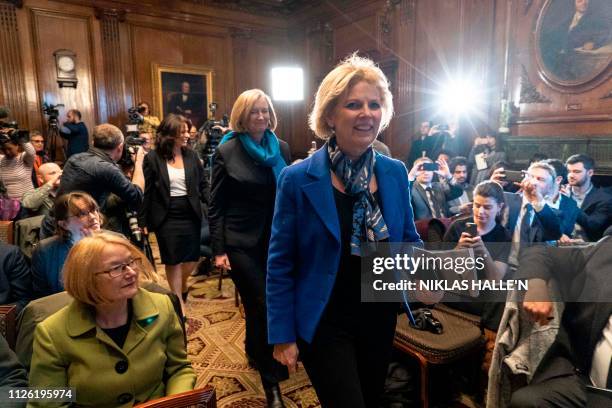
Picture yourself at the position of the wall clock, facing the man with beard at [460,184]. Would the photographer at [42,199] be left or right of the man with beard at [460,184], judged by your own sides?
right

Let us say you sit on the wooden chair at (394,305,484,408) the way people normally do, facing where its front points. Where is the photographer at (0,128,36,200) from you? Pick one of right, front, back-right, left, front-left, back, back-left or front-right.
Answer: front-right

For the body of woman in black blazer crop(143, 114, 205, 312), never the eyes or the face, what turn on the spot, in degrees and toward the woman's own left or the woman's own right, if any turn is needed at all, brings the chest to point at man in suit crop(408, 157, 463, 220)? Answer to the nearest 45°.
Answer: approximately 90° to the woman's own left

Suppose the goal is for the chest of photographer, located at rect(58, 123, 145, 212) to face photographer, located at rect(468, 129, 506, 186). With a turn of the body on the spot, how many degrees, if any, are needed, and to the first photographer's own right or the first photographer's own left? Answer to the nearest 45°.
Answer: approximately 45° to the first photographer's own right

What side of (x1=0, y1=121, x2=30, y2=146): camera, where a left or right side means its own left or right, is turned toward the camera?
right

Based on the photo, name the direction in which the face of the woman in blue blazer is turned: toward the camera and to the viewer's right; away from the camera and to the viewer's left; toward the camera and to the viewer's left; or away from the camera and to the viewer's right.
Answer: toward the camera and to the viewer's right

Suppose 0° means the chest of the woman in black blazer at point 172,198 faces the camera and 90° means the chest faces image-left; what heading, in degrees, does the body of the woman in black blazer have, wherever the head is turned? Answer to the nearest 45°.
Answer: approximately 0°

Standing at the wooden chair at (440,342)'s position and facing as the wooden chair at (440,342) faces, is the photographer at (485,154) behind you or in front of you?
behind

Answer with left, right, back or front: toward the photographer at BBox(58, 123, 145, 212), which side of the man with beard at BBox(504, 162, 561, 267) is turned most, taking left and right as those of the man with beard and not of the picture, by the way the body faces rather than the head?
front

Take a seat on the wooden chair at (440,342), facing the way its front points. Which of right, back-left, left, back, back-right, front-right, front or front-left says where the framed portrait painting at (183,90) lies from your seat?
right

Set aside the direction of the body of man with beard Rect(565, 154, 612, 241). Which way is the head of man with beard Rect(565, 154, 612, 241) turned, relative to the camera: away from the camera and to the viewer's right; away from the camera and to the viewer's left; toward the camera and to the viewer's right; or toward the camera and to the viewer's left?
toward the camera and to the viewer's left

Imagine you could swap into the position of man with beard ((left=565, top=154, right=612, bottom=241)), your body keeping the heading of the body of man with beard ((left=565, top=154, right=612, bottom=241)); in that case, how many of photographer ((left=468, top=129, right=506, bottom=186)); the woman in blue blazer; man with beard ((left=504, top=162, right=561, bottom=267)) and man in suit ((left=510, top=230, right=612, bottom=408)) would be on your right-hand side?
1

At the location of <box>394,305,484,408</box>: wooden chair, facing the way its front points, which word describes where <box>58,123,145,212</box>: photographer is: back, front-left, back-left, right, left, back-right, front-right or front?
front-right

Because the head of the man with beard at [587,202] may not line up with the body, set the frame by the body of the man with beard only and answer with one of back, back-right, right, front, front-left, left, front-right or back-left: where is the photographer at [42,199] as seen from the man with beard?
front

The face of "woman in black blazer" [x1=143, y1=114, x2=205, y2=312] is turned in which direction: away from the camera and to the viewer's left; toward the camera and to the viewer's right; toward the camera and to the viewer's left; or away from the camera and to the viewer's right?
toward the camera and to the viewer's right

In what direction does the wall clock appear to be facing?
toward the camera

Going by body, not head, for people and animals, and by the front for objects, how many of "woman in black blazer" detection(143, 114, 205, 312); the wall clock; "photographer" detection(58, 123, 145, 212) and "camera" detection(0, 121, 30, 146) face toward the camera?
2

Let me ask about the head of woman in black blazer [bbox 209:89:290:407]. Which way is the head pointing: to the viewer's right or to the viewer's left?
to the viewer's right
